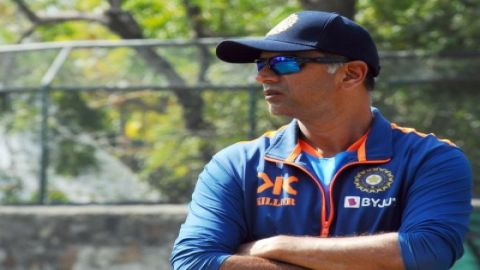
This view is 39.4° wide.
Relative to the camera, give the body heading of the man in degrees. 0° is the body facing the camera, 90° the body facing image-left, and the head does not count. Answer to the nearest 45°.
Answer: approximately 0°

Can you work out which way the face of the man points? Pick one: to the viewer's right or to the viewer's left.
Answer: to the viewer's left
